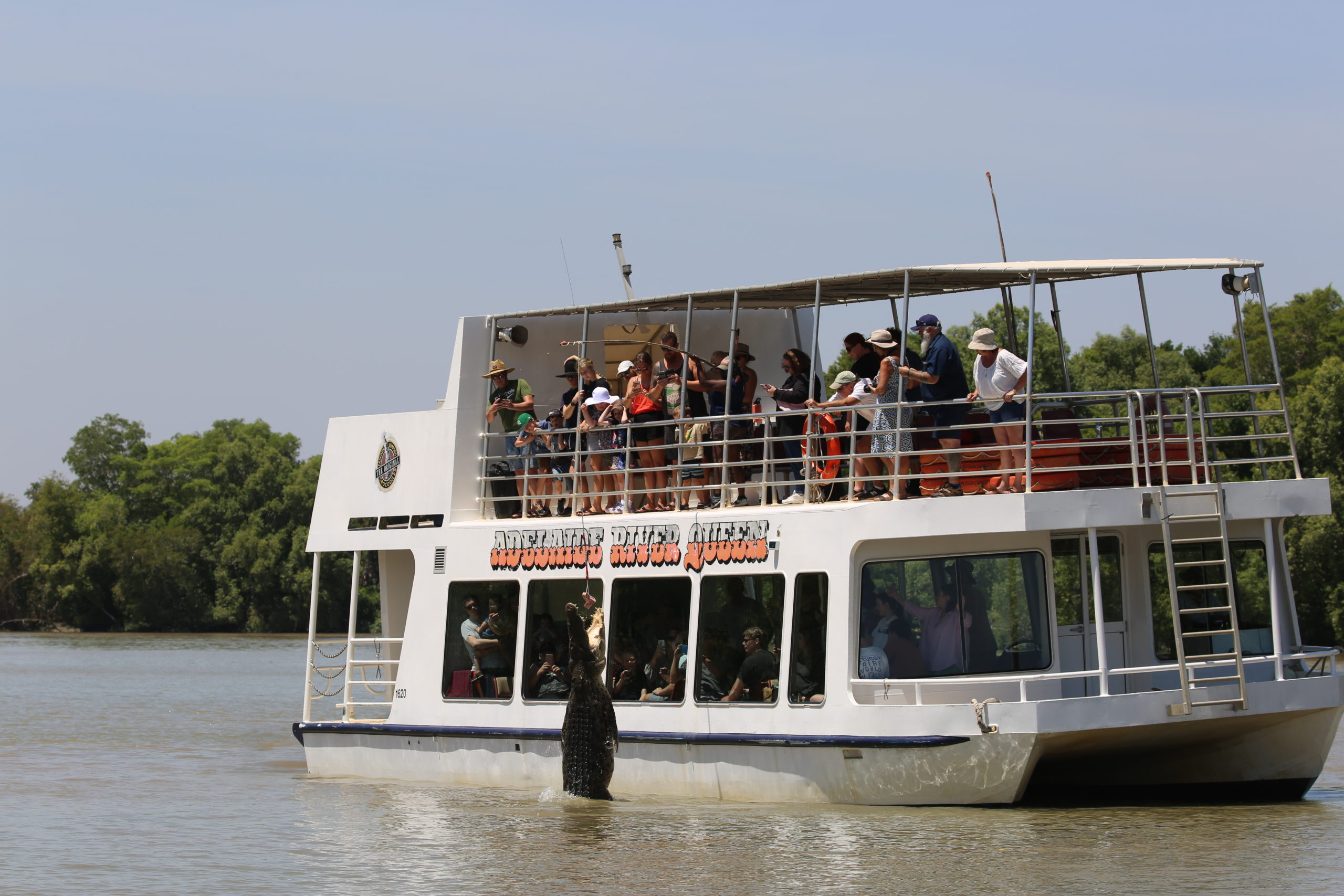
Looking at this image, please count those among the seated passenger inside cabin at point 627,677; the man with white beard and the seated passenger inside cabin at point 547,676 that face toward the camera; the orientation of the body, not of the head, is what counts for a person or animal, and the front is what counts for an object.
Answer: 2

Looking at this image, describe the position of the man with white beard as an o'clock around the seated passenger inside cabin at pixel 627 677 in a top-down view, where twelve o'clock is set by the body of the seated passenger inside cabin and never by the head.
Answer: The man with white beard is roughly at 10 o'clock from the seated passenger inside cabin.

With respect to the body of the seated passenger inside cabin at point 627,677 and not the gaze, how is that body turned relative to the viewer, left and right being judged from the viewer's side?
facing the viewer

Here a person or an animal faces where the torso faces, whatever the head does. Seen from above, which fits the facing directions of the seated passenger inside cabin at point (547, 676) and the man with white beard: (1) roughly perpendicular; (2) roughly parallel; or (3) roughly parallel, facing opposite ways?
roughly perpendicular

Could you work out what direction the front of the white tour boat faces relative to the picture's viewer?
facing the viewer and to the right of the viewer

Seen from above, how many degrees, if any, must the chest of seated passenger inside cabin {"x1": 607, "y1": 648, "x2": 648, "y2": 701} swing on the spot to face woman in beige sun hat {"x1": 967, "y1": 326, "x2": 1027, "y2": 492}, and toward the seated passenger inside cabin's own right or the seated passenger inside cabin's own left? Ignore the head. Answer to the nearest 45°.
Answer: approximately 45° to the seated passenger inside cabin's own left

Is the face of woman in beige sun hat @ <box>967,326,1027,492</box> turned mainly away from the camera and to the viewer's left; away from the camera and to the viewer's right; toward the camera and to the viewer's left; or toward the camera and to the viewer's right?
toward the camera and to the viewer's left

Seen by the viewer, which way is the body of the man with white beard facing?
to the viewer's left

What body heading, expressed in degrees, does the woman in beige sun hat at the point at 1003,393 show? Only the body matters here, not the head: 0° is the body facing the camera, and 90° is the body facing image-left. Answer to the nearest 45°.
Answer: approximately 45°

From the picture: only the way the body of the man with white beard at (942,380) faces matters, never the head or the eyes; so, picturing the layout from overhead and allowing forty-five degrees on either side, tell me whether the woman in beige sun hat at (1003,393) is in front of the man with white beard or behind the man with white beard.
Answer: behind

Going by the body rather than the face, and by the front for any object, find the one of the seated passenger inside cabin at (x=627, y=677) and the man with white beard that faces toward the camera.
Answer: the seated passenger inside cabin
